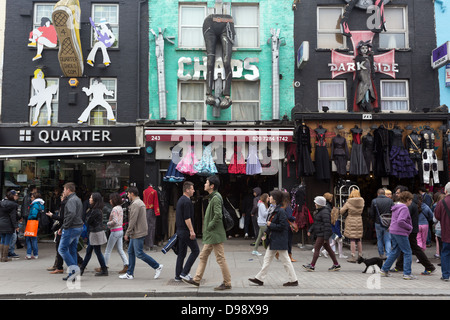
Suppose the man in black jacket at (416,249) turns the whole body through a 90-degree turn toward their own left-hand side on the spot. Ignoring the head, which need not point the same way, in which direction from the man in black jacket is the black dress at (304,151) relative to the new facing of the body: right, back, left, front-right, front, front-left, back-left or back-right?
back-right

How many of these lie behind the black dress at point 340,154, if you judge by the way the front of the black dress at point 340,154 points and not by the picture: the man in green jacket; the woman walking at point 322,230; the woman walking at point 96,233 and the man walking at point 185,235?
0

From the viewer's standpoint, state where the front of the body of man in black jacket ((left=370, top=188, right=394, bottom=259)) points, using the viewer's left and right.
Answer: facing away from the viewer

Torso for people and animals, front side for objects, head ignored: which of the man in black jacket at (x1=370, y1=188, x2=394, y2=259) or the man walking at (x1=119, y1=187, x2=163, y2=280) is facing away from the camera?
the man in black jacket

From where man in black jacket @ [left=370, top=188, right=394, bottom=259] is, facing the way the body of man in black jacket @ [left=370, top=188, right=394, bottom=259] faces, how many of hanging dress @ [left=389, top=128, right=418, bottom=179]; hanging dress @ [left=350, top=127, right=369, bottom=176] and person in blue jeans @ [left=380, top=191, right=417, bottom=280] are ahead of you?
2

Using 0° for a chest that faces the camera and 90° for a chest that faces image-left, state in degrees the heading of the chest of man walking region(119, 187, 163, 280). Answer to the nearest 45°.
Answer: approximately 90°

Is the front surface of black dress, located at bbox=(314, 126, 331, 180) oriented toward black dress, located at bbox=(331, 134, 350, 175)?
no

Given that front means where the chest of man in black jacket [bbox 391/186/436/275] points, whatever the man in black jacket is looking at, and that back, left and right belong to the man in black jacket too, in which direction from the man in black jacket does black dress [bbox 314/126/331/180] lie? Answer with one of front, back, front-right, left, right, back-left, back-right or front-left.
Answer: front-right

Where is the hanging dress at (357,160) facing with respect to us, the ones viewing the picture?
facing the viewer

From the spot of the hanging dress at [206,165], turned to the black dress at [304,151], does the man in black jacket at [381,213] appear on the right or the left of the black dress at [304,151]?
right

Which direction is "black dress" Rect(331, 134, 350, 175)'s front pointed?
toward the camera
